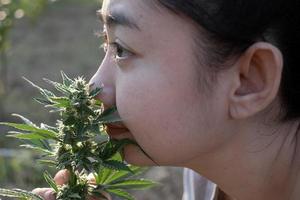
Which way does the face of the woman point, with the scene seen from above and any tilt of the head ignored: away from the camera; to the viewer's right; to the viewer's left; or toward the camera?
to the viewer's left

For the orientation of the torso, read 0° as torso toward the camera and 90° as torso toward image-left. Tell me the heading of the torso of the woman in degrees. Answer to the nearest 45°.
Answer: approximately 90°
